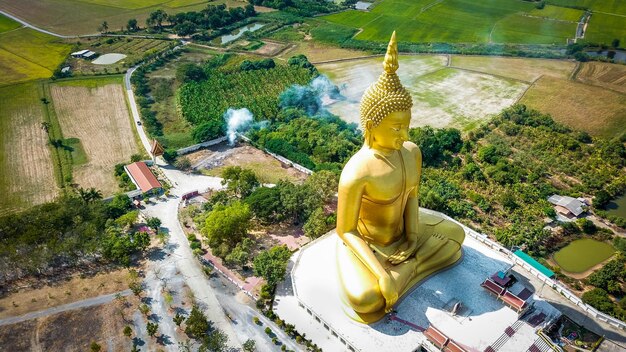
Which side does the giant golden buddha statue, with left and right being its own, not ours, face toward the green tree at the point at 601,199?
left

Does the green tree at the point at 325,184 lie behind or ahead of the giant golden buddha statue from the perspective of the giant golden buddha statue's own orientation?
behind

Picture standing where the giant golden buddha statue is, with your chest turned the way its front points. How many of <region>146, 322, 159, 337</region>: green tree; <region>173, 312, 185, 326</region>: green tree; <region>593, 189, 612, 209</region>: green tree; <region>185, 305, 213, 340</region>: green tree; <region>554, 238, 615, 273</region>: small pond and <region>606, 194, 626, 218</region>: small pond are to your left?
3

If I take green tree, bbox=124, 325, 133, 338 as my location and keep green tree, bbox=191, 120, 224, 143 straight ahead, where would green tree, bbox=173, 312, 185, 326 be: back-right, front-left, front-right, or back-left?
front-right

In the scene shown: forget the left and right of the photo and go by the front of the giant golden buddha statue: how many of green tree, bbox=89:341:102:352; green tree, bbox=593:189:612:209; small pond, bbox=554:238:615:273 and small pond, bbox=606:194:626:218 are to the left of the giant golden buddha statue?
3

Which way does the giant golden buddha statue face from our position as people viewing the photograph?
facing the viewer and to the right of the viewer

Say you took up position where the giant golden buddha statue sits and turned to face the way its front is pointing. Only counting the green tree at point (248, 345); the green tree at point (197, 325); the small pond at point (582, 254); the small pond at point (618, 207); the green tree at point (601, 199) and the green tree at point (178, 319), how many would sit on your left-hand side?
3

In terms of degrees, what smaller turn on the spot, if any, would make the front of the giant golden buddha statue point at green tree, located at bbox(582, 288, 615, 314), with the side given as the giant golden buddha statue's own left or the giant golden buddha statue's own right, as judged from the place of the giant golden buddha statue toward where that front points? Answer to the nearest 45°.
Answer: approximately 45° to the giant golden buddha statue's own left

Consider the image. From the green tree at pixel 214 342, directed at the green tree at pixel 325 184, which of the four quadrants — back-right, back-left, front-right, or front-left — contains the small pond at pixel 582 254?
front-right

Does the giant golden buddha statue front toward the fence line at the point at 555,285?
no

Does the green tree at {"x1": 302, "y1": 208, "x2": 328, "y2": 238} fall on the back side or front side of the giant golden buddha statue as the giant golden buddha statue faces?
on the back side

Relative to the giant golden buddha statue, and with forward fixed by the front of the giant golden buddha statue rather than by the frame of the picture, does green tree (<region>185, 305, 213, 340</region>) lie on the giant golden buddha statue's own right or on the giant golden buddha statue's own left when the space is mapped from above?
on the giant golden buddha statue's own right

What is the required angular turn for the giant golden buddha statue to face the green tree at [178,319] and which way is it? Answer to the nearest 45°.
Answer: approximately 135° to its right
